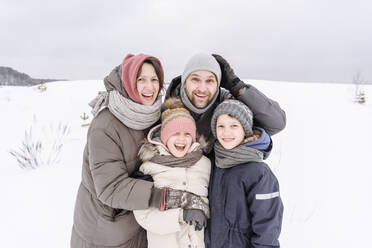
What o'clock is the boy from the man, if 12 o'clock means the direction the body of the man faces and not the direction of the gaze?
The boy is roughly at 11 o'clock from the man.

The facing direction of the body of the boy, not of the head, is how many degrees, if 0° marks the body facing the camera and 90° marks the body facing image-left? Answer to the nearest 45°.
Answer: approximately 45°
